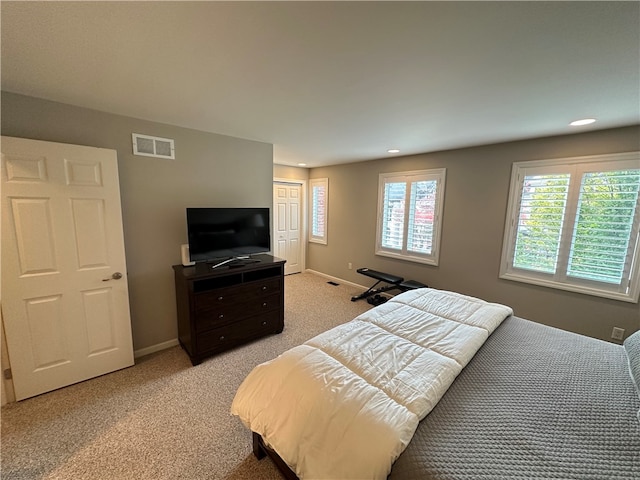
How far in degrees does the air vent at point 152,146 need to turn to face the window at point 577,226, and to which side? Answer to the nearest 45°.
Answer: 0° — it already faces it

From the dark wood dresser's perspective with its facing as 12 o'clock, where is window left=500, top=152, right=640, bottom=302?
The window is roughly at 11 o'clock from the dark wood dresser.

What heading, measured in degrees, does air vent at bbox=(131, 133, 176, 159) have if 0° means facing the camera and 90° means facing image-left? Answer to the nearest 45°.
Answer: approximately 315°

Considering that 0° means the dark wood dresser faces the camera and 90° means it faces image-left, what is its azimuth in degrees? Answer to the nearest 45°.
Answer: approximately 315°

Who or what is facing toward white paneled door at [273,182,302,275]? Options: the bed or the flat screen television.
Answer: the bed

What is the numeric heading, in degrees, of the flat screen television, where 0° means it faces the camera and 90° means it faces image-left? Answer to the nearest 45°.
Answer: approximately 315°

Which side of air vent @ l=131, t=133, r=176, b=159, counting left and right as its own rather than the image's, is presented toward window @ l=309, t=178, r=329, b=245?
left
